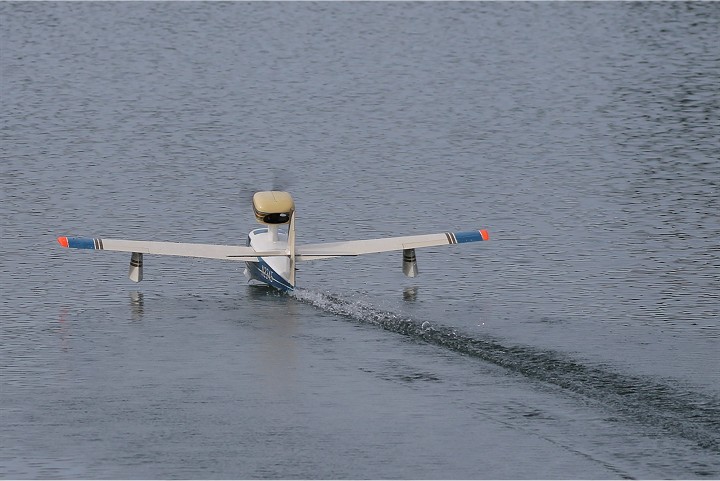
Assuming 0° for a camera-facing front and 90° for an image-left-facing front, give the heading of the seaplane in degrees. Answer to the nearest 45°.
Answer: approximately 180°
